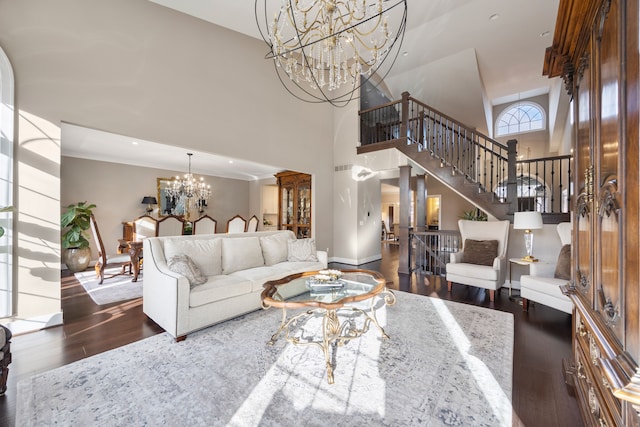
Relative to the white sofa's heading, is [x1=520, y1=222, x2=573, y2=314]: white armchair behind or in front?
in front

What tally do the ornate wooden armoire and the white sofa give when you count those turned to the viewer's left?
1

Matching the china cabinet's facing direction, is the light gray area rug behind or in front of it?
in front

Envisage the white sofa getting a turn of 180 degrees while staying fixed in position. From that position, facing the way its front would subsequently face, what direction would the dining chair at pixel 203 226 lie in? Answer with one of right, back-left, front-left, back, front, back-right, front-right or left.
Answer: front-right

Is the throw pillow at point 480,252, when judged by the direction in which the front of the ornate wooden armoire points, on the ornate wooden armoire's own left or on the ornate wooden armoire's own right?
on the ornate wooden armoire's own right

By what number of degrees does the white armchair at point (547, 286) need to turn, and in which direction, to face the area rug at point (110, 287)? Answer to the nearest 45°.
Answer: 0° — it already faces it

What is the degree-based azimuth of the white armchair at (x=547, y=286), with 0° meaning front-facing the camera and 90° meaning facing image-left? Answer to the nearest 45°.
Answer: approximately 45°

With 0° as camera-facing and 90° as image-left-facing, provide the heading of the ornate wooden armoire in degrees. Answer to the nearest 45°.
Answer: approximately 90°

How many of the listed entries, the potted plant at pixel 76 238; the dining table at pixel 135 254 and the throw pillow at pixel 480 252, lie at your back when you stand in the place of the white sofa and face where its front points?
2

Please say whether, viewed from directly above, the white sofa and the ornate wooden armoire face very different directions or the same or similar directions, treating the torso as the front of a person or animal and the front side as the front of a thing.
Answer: very different directions

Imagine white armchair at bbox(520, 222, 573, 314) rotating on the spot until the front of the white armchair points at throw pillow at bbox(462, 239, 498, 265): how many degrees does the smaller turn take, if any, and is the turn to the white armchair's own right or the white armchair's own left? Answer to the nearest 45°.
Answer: approximately 90° to the white armchair's own right

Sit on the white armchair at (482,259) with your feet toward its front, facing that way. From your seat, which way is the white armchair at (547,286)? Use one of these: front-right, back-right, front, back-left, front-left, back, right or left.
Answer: left

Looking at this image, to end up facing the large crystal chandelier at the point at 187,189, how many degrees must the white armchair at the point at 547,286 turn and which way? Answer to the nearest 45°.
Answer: approximately 45° to its right

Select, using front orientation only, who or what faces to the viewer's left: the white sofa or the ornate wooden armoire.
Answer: the ornate wooden armoire

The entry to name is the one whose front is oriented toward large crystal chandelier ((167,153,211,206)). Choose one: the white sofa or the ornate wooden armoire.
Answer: the ornate wooden armoire

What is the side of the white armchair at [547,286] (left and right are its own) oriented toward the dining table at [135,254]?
front
